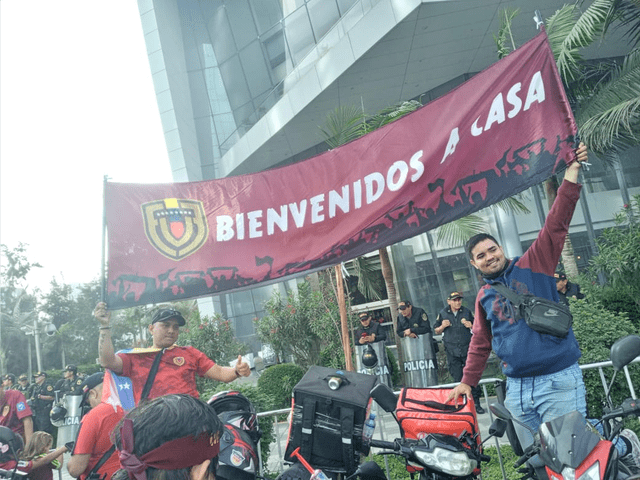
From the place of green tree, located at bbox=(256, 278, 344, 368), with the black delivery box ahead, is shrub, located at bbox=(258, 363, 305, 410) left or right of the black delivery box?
right

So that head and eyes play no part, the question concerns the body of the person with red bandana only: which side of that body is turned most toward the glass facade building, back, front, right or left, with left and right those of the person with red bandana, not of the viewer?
front

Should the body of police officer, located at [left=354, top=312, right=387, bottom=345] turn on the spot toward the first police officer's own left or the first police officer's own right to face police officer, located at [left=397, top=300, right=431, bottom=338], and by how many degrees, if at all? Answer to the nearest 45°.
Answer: approximately 90° to the first police officer's own left

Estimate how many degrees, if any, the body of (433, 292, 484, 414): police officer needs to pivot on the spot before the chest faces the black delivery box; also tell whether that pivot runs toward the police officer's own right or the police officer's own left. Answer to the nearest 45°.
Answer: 0° — they already face it

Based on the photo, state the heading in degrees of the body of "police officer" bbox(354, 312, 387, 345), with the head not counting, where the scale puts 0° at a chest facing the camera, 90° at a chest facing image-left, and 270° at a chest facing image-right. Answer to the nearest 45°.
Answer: approximately 45°

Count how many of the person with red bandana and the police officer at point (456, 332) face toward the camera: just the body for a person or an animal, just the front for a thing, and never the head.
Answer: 1

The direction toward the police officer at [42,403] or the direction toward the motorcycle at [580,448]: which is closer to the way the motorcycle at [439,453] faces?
the motorcycle

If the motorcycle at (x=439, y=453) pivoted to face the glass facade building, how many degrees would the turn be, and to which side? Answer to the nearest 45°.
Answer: approximately 135° to its left
